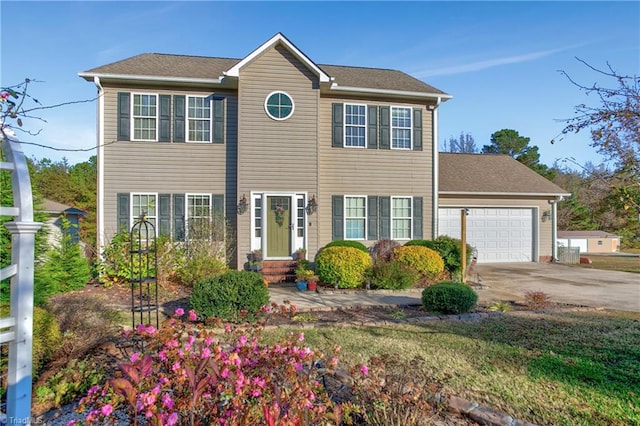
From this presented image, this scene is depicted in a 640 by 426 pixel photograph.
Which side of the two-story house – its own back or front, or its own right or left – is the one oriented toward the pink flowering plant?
front

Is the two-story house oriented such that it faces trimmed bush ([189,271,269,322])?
yes

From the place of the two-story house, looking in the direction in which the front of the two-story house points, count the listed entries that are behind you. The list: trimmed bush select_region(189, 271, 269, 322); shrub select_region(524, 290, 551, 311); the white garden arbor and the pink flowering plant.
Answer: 0

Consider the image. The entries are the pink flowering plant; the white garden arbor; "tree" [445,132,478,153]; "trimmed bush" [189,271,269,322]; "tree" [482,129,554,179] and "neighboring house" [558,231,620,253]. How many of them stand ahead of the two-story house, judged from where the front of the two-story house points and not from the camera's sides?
3

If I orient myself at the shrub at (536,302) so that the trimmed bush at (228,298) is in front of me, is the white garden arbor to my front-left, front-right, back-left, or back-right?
front-left

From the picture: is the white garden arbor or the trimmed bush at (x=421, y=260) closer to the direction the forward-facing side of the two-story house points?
the white garden arbor

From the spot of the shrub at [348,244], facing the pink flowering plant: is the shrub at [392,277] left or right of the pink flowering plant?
left

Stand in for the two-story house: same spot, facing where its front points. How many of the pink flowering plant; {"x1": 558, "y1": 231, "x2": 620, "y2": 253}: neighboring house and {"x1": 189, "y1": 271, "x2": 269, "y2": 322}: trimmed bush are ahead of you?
2

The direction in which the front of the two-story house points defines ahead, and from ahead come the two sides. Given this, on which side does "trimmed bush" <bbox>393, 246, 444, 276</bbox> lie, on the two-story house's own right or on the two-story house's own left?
on the two-story house's own left

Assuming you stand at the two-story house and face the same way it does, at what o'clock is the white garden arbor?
The white garden arbor is roughly at 12 o'clock from the two-story house.

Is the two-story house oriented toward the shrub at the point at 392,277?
no

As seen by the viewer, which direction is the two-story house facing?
toward the camera

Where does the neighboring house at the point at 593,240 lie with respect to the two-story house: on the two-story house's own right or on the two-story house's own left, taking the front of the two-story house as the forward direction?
on the two-story house's own left

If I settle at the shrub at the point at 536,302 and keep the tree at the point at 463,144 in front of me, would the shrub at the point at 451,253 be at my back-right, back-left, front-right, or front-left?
front-left

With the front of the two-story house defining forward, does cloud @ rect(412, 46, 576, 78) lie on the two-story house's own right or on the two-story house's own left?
on the two-story house's own left

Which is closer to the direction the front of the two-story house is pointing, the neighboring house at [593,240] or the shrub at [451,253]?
the shrub

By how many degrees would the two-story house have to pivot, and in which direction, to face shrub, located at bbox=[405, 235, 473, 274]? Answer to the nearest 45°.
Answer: approximately 90° to its left

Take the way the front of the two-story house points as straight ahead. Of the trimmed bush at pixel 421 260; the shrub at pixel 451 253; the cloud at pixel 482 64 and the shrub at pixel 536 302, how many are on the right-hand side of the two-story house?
0

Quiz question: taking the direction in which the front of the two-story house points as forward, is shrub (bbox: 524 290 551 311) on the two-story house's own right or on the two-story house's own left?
on the two-story house's own left
